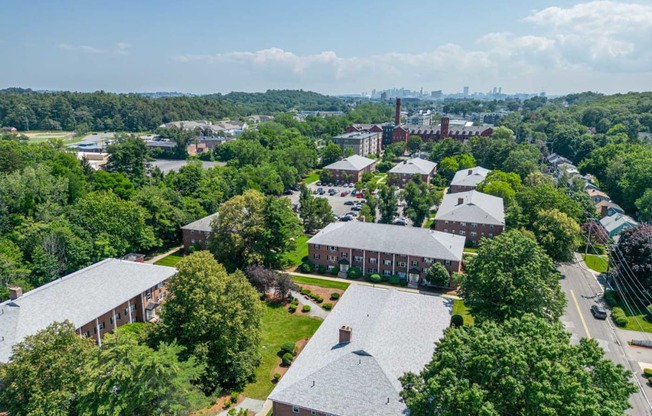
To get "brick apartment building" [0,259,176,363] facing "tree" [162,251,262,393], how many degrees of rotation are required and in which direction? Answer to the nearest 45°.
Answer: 0° — it already faces it

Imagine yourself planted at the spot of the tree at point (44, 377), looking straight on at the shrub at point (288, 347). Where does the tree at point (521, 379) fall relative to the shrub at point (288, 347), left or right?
right

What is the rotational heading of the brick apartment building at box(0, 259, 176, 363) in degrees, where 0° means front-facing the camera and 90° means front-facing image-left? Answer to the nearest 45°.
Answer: approximately 315°

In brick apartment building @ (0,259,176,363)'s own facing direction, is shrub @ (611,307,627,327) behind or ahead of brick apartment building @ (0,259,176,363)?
ahead

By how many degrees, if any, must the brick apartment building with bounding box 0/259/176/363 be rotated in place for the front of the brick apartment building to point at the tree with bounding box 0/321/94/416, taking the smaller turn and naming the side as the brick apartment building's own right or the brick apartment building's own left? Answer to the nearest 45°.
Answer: approximately 45° to the brick apartment building's own right

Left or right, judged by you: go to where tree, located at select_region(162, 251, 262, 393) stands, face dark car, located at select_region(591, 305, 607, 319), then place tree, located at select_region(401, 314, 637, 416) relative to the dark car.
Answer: right

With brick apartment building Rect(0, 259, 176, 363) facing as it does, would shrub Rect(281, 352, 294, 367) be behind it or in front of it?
in front
